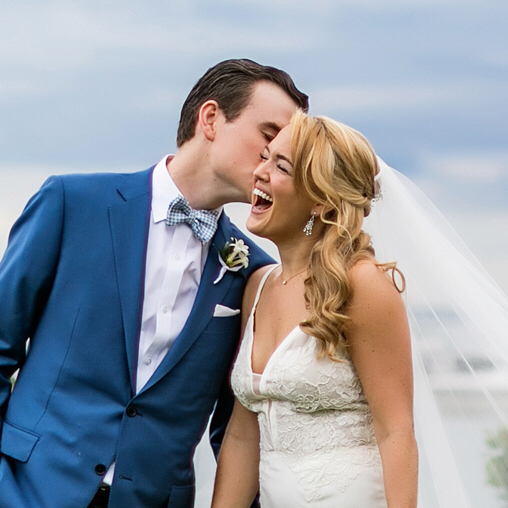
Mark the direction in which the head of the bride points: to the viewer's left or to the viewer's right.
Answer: to the viewer's left

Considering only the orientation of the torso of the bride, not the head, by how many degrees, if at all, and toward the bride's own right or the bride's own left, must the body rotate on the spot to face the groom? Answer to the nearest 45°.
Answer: approximately 45° to the bride's own right

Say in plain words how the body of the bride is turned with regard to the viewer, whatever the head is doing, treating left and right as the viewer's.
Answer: facing the viewer and to the left of the viewer
